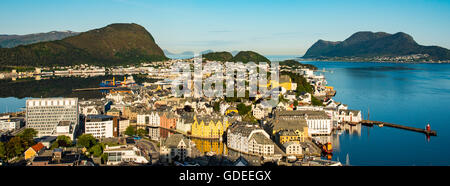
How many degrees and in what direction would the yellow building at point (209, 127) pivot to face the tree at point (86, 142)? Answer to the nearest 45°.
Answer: approximately 45° to its right

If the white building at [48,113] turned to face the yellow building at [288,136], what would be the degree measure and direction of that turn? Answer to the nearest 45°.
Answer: approximately 45° to its left

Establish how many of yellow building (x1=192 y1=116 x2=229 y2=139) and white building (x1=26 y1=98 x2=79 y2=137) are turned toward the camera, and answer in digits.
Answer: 2

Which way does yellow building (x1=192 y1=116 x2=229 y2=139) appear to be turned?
toward the camera

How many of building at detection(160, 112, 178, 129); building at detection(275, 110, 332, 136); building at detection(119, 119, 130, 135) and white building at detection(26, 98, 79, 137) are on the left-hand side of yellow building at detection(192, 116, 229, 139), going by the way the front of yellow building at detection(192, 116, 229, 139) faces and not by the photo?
1

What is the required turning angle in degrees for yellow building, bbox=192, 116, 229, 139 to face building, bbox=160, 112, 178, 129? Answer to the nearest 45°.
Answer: approximately 135° to its right

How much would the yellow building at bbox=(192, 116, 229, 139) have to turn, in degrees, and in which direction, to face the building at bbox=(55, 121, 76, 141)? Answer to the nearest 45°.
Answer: approximately 90° to its right

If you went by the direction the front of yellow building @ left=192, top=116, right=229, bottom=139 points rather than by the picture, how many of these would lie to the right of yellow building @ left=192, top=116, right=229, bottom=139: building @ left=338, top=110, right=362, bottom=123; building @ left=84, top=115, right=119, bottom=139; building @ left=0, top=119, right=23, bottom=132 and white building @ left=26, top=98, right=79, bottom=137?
3

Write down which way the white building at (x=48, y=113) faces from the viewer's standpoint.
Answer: facing the viewer

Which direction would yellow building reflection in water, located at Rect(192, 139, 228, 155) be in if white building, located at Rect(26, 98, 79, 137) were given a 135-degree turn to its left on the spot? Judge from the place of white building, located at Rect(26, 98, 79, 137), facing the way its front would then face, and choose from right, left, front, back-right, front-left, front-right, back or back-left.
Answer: right

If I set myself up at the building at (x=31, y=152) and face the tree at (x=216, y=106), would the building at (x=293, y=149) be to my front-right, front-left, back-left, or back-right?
front-right

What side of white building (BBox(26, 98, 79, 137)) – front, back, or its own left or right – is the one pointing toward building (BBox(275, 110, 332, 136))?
left
